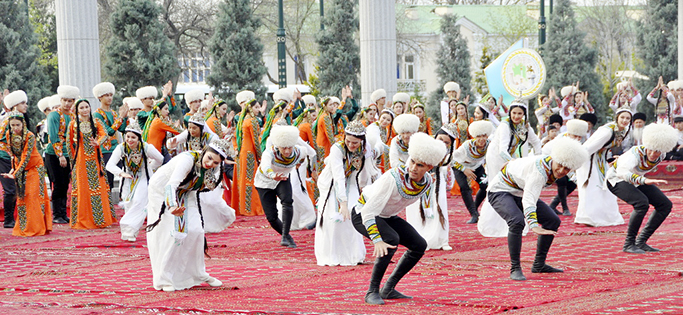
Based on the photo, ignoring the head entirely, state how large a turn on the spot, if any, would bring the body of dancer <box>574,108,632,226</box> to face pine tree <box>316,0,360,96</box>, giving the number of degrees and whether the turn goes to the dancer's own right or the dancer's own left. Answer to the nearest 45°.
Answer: approximately 180°

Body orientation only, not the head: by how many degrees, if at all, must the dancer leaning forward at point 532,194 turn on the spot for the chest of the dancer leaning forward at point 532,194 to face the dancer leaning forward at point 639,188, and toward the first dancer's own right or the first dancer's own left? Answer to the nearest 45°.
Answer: approximately 90° to the first dancer's own left

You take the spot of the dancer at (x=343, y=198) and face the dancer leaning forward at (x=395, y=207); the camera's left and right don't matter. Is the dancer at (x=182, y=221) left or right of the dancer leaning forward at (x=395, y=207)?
right
